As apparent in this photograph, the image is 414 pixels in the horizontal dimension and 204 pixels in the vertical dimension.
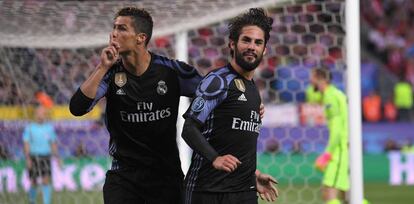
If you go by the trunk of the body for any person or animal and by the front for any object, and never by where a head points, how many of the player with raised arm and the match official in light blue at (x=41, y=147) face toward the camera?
2

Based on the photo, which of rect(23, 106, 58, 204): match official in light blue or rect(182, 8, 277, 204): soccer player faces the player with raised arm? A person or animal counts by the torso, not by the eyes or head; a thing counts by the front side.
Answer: rect(23, 106, 58, 204): match official in light blue

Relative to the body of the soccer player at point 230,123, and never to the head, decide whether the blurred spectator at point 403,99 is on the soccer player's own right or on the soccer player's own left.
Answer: on the soccer player's own left

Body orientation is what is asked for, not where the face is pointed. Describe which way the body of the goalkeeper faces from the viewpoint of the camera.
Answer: to the viewer's left

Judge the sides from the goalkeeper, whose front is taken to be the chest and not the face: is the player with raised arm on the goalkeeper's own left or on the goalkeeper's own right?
on the goalkeeper's own left

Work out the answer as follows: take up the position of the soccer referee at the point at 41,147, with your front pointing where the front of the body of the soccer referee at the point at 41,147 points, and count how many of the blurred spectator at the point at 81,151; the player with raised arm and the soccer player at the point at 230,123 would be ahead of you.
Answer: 2

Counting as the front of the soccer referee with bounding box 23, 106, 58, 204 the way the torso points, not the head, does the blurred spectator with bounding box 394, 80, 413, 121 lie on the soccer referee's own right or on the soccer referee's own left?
on the soccer referee's own left

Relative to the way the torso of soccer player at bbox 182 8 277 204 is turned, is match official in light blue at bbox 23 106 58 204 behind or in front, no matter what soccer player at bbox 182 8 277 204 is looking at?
behind
